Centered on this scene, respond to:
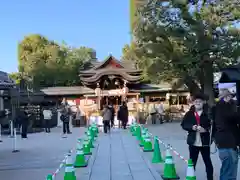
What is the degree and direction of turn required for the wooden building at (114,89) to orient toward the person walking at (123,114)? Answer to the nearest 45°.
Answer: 0° — it already faces them

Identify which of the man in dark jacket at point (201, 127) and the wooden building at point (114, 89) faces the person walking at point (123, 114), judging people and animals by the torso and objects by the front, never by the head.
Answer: the wooden building

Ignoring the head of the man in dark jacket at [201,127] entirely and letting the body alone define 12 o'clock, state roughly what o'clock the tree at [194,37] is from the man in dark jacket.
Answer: The tree is roughly at 6 o'clock from the man in dark jacket.

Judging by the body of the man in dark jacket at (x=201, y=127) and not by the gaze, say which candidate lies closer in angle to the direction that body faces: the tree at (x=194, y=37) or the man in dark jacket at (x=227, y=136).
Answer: the man in dark jacket

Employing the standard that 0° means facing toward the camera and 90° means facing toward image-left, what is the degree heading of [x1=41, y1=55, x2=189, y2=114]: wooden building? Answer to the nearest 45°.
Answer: approximately 0°

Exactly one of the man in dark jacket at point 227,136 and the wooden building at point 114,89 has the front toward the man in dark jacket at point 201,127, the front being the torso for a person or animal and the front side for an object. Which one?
the wooden building

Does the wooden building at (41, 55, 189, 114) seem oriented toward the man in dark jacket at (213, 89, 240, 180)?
yes

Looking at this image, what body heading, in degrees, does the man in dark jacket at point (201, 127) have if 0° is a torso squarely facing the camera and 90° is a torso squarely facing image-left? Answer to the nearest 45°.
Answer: approximately 0°

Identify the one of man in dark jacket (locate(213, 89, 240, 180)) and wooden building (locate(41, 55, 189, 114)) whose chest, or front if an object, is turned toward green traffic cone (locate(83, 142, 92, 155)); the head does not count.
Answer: the wooden building

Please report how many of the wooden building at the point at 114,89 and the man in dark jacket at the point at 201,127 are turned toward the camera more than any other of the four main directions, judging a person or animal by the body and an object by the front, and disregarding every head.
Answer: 2
